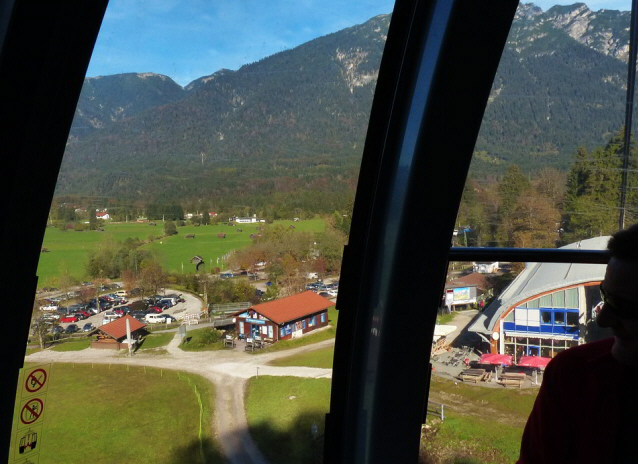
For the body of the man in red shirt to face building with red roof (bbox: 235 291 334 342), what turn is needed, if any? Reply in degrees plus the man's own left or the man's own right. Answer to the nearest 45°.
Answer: approximately 45° to the man's own right

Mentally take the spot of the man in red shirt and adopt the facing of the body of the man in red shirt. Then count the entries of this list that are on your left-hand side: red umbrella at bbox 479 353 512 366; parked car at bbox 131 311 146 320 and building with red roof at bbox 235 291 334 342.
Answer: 0

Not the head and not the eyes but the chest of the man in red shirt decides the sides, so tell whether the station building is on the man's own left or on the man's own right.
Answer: on the man's own right

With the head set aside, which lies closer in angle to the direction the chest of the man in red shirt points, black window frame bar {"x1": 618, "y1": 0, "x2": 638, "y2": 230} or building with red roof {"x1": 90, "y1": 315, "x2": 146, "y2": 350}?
the building with red roof

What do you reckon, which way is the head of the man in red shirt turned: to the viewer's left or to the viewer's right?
to the viewer's left

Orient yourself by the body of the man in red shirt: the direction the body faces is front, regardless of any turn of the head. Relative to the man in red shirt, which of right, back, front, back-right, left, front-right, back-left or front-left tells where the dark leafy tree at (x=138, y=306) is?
front-right

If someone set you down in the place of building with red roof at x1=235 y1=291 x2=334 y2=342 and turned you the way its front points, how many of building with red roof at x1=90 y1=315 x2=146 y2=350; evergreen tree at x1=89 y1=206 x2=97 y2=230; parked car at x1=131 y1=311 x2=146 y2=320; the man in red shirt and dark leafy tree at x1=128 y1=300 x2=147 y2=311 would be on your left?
1

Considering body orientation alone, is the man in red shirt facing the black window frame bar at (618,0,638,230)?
no

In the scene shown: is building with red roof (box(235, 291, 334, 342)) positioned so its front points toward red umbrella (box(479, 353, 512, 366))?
no

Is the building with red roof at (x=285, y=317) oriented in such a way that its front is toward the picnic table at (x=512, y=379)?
no

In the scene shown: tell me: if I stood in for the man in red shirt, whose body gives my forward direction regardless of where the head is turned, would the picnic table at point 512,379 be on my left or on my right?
on my right

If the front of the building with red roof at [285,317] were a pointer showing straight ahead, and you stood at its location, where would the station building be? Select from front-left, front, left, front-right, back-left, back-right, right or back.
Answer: back-left

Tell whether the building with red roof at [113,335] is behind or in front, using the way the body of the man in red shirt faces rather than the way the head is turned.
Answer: in front

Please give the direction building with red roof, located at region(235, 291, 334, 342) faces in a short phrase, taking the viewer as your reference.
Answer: facing the viewer and to the left of the viewer

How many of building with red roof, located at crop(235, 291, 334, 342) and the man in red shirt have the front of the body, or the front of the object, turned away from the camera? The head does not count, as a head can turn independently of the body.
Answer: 0

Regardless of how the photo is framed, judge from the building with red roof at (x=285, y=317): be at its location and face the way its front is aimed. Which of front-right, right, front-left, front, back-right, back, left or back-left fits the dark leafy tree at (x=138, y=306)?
front-right
